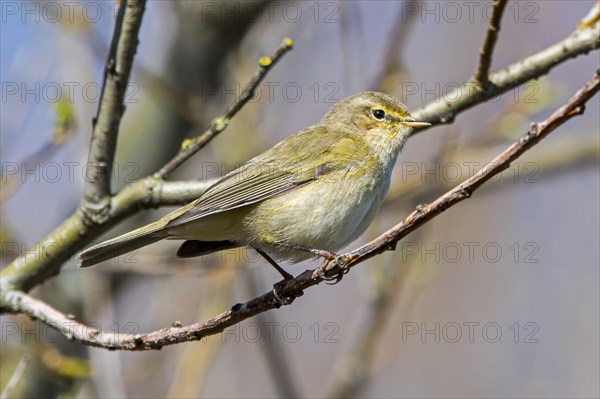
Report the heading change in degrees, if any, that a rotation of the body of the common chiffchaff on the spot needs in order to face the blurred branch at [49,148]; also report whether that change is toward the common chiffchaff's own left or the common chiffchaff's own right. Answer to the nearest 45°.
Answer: approximately 180°

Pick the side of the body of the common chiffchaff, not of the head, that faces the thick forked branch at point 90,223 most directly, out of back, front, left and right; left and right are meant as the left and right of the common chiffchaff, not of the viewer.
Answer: back

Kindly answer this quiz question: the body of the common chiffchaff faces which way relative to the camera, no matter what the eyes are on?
to the viewer's right

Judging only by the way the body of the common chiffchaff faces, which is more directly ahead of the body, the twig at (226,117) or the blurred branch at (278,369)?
the blurred branch
